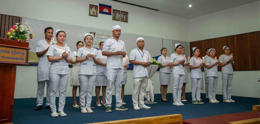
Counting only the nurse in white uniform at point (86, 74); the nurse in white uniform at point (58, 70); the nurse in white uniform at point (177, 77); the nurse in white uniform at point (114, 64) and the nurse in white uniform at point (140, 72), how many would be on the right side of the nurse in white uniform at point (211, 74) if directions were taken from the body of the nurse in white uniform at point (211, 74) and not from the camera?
5

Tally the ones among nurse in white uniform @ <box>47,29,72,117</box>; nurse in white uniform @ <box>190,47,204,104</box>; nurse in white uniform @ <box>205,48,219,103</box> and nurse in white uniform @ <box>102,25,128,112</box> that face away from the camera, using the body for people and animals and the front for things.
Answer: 0

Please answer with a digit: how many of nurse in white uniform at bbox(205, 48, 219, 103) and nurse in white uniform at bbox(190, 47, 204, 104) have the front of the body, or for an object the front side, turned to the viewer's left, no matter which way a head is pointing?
0

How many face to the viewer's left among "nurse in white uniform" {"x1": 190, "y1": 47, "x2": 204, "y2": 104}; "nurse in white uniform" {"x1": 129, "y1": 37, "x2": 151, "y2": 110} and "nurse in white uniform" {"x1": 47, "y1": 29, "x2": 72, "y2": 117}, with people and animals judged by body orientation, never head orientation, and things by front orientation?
0

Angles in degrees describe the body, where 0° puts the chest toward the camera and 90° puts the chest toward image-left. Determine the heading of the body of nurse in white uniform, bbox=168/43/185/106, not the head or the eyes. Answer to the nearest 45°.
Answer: approximately 315°

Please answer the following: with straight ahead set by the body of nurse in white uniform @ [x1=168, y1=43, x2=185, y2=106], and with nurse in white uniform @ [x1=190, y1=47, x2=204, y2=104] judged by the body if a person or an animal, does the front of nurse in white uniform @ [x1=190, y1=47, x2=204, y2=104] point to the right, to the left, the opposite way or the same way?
the same way

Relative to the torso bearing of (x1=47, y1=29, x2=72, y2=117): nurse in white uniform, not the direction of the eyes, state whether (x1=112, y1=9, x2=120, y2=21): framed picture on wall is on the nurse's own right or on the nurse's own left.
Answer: on the nurse's own left

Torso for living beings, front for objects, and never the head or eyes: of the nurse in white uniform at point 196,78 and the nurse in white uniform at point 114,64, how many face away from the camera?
0

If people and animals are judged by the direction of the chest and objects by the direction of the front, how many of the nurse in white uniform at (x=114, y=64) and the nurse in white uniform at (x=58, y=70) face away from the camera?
0

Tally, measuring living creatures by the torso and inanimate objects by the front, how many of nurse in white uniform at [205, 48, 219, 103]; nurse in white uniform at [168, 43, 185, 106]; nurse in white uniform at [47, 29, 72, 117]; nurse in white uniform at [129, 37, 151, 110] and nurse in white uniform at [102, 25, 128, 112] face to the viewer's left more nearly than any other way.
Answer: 0

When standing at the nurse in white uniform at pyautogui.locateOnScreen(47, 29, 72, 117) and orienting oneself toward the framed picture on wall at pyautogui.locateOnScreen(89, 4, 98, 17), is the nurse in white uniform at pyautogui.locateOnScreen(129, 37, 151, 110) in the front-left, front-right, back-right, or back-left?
front-right

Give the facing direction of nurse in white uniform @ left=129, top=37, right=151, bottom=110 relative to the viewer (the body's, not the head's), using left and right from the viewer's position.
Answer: facing the viewer and to the right of the viewer

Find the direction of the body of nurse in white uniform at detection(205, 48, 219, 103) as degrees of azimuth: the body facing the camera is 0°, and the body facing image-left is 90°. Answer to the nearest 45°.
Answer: approximately 315°

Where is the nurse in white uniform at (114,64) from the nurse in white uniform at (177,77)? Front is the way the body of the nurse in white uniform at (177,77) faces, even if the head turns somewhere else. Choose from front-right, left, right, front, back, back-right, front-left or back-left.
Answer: right

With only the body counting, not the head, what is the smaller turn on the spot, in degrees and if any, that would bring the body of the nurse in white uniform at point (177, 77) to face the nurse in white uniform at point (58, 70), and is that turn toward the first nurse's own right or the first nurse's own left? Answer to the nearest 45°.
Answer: approximately 90° to the first nurse's own right

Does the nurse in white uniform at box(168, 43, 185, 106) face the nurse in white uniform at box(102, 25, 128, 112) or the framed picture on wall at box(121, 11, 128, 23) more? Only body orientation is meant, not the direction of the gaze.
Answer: the nurse in white uniform

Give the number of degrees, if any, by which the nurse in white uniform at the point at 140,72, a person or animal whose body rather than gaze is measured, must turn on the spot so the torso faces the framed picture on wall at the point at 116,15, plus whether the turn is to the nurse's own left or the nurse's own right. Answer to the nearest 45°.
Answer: approximately 135° to the nurse's own left

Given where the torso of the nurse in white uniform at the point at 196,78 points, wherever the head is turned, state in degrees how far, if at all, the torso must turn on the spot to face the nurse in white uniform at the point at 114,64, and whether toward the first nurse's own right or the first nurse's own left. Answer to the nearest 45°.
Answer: approximately 90° to the first nurse's own right
